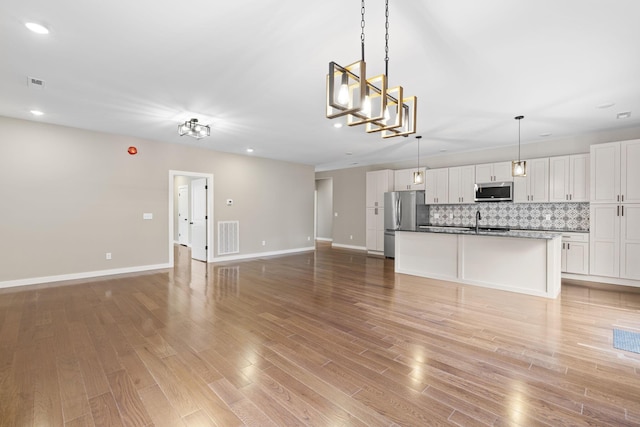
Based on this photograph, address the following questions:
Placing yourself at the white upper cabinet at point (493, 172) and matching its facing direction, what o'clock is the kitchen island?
The kitchen island is roughly at 12 o'clock from the white upper cabinet.

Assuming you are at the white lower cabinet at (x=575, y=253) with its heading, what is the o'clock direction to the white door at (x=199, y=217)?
The white door is roughly at 2 o'clock from the white lower cabinet.

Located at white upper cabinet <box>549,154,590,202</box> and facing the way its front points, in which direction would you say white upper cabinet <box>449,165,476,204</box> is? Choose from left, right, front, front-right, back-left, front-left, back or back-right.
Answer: right

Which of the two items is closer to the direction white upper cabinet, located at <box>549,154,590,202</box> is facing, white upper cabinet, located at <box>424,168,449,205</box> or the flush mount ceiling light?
the flush mount ceiling light

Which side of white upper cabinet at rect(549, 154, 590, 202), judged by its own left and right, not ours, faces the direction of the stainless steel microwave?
right

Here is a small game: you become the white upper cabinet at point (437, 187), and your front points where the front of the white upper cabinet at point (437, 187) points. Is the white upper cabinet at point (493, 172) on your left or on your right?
on your left

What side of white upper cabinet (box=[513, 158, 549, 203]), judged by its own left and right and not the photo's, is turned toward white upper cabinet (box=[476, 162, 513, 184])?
right

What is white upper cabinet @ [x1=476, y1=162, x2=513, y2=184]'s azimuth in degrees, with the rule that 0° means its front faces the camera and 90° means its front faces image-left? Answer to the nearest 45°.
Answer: approximately 0°

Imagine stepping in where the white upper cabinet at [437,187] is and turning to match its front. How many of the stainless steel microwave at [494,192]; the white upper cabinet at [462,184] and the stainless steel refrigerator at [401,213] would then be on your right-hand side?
1

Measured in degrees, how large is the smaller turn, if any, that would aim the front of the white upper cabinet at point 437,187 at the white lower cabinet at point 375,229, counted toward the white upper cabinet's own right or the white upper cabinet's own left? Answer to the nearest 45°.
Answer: approximately 90° to the white upper cabinet's own right

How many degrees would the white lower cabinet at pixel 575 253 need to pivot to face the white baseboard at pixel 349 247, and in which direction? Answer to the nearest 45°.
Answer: approximately 90° to its right
